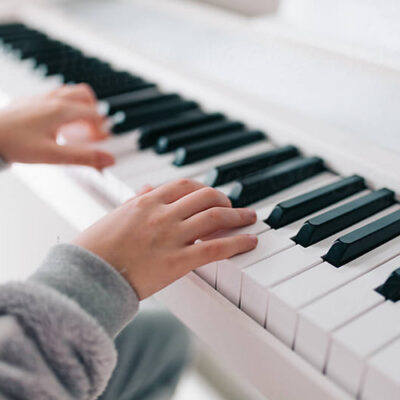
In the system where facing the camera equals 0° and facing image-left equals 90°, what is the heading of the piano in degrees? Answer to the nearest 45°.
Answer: approximately 45°
